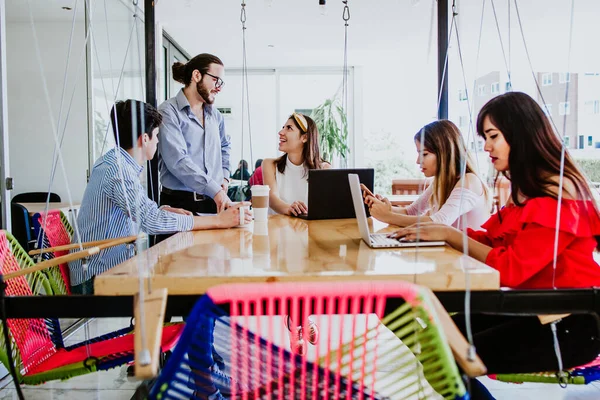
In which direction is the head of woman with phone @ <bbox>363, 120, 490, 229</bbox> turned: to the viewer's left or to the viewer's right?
to the viewer's left

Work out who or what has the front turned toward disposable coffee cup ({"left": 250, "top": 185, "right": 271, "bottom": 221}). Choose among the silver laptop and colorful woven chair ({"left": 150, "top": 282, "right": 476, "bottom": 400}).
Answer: the colorful woven chair

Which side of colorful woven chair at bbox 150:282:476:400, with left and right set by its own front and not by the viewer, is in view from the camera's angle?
back

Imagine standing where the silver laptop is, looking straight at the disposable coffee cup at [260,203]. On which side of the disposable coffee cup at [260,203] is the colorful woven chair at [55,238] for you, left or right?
left

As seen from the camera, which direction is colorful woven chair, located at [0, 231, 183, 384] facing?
to the viewer's right

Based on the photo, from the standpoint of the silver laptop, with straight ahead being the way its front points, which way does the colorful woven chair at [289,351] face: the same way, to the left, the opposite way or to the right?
to the left

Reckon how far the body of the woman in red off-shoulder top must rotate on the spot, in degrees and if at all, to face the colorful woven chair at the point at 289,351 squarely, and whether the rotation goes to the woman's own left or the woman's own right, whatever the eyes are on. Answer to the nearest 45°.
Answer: approximately 45° to the woman's own left

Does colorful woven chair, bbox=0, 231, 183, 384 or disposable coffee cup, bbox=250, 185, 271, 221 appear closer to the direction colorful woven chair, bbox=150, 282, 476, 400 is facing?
the disposable coffee cup

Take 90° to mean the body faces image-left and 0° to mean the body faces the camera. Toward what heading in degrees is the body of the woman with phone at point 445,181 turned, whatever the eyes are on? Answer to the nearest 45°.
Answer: approximately 90°

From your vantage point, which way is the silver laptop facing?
to the viewer's right

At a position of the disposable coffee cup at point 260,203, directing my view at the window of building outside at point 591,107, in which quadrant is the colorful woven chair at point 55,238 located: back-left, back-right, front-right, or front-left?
back-left

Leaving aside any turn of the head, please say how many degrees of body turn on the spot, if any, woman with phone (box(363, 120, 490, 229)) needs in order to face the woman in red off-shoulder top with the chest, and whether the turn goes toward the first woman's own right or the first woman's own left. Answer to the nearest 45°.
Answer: approximately 90° to the first woman's own left

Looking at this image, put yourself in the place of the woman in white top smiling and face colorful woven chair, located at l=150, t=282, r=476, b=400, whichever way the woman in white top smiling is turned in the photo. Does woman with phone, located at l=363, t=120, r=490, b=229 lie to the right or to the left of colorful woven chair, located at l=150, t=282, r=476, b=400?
left

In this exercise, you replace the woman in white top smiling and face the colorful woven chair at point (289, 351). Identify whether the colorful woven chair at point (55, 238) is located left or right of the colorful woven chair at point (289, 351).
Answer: right

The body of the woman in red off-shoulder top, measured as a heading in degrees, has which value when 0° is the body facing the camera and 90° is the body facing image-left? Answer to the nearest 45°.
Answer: approximately 90°

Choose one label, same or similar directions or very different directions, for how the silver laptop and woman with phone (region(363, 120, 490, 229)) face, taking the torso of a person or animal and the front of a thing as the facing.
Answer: very different directions

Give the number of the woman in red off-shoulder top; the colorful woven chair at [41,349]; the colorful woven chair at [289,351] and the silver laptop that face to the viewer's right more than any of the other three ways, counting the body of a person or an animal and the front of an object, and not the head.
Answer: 2

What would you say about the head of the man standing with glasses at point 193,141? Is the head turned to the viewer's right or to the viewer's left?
to the viewer's right

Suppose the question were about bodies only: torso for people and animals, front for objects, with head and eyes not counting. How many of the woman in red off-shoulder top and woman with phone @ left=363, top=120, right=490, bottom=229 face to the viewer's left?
2

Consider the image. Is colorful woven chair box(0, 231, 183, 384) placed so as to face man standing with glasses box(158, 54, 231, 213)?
no

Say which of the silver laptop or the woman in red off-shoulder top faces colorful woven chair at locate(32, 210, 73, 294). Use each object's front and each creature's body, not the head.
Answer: the woman in red off-shoulder top
